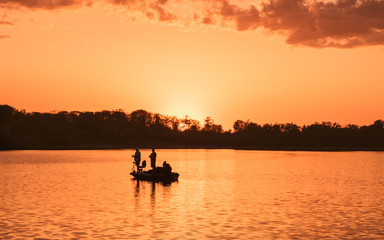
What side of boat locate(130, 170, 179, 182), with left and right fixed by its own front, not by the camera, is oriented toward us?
left
